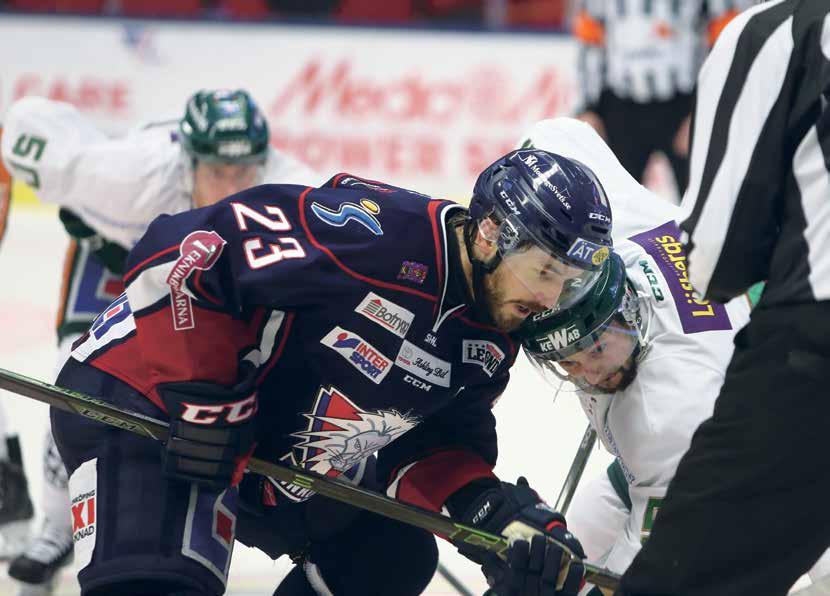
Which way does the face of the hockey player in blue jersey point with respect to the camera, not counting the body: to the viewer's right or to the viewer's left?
to the viewer's right

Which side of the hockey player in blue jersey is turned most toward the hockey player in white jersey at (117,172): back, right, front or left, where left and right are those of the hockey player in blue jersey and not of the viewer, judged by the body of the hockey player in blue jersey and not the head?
back

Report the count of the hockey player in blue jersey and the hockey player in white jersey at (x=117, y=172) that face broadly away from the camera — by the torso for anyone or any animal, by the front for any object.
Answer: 0

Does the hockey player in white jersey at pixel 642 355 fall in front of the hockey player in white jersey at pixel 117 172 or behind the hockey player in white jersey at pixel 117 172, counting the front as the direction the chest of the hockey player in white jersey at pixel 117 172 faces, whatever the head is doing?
in front

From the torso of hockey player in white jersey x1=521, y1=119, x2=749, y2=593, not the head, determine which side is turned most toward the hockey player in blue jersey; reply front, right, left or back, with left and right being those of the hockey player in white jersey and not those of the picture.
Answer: front

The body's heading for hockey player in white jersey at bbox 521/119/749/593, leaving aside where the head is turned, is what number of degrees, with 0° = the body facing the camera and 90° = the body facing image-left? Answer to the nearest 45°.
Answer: approximately 45°

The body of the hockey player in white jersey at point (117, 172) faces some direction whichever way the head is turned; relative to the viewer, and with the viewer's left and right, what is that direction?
facing the viewer and to the right of the viewer

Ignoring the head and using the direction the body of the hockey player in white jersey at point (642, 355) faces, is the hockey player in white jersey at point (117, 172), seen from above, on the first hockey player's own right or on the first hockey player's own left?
on the first hockey player's own right

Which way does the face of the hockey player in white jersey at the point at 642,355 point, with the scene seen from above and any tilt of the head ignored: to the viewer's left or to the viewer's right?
to the viewer's left
